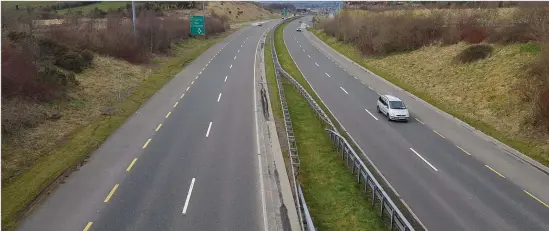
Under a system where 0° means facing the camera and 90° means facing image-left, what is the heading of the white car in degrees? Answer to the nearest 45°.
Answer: approximately 315°

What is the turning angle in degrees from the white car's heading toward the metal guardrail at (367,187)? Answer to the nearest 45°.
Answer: approximately 45° to its right

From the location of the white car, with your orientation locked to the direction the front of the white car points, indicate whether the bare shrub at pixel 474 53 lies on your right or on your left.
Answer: on your left

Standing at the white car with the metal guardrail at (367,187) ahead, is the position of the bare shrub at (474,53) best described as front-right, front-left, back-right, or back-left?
back-left

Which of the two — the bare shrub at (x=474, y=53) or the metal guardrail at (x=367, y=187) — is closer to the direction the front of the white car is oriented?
the metal guardrail
